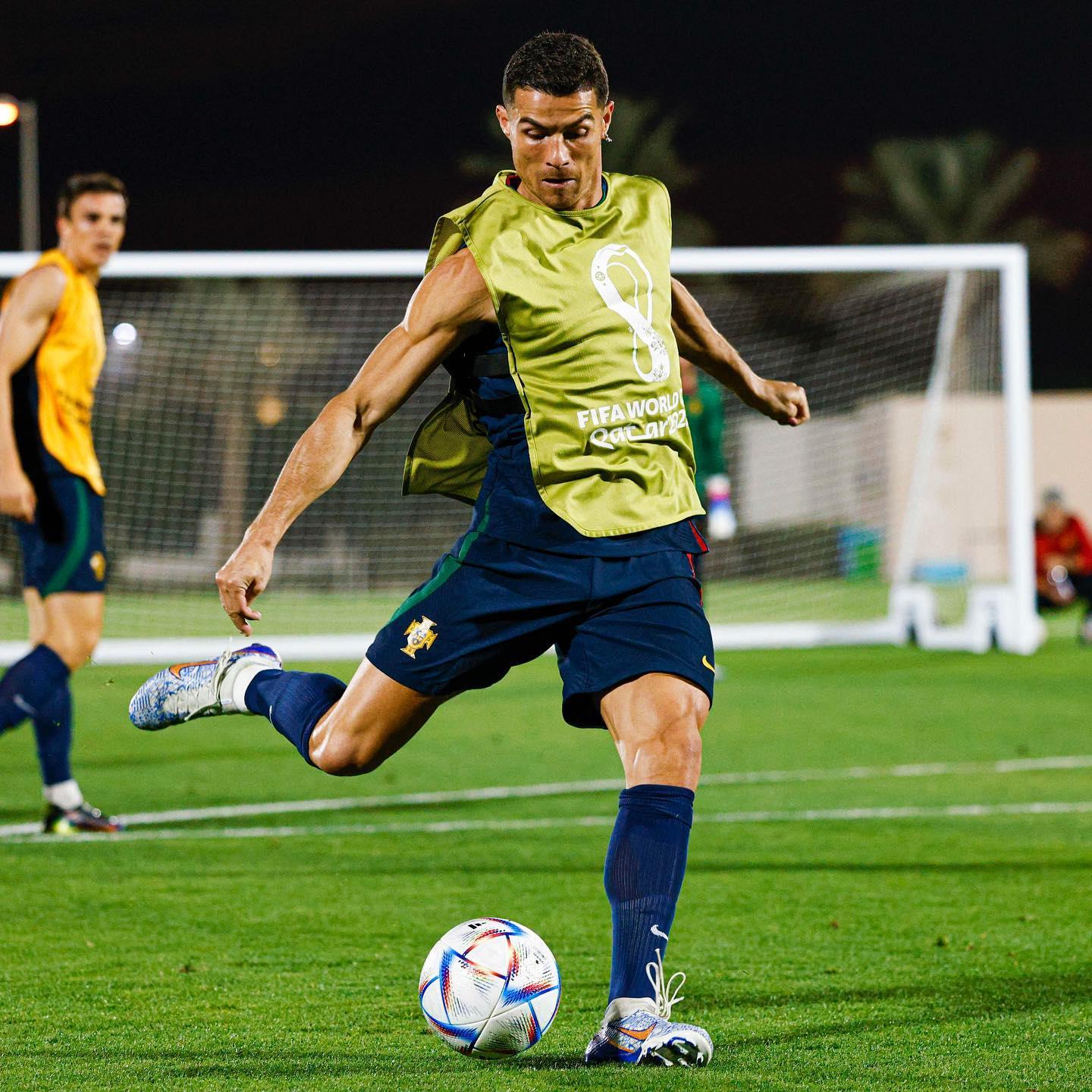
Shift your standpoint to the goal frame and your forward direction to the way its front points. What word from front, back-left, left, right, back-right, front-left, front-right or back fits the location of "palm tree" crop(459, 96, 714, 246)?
back

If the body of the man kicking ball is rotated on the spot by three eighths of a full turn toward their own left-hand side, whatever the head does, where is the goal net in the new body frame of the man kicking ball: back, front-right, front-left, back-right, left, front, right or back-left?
front

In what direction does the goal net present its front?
toward the camera

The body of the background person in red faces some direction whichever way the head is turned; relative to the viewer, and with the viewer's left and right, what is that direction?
facing the viewer

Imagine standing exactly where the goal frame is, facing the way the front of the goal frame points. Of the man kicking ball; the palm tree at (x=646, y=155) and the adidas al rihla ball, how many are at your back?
1

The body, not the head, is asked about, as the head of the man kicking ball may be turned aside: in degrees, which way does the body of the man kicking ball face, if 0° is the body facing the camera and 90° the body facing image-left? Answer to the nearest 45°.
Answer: approximately 315°

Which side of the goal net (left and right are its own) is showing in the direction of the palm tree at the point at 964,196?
back

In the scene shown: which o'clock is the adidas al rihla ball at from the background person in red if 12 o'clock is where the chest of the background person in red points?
The adidas al rihla ball is roughly at 12 o'clock from the background person in red.

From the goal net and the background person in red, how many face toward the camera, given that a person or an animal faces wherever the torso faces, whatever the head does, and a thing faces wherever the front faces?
2
